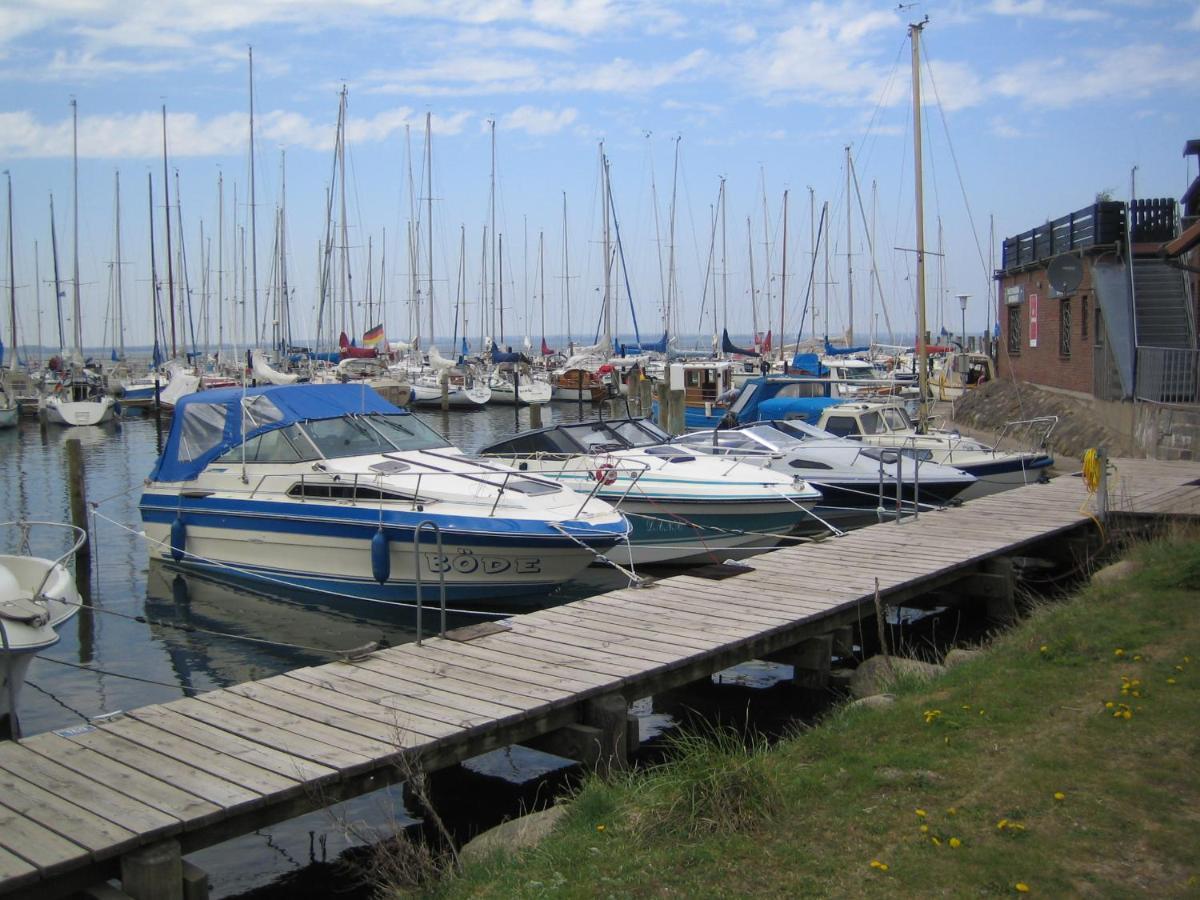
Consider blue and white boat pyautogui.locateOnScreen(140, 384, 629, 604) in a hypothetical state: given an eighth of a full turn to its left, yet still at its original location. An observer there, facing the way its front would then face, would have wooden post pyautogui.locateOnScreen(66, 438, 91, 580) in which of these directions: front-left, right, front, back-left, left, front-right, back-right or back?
back-left

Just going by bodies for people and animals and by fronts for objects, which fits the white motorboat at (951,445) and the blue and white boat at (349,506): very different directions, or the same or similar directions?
same or similar directions

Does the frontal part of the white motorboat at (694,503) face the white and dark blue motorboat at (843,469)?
no

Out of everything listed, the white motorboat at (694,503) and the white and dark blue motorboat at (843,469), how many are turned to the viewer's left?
0

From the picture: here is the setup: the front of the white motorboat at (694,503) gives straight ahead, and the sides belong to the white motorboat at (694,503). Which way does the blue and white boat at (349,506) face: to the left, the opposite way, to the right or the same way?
the same way

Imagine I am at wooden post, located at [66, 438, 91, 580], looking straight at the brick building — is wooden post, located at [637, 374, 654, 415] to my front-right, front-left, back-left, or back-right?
front-left

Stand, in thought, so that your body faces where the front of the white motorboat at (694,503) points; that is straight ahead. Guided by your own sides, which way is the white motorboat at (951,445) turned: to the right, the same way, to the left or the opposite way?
the same way

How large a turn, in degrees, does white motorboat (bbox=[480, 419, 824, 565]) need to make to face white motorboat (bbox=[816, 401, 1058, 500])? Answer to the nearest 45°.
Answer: approximately 90° to its left

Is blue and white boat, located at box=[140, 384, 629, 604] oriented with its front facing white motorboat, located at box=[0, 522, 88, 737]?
no

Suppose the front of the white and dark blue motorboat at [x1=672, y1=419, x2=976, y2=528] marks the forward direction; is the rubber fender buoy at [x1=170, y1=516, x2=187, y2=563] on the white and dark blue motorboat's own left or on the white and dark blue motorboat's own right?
on the white and dark blue motorboat's own right

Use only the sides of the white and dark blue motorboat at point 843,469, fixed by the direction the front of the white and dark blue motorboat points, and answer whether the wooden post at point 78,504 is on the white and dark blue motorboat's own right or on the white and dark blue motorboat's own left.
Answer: on the white and dark blue motorboat's own right

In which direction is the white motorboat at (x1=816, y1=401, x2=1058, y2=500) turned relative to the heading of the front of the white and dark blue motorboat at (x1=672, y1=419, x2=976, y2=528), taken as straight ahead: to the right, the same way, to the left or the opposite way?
the same way

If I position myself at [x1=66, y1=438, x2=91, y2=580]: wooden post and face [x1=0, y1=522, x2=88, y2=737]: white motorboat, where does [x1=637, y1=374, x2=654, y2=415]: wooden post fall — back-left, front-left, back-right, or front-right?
back-left

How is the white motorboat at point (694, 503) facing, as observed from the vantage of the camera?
facing the viewer and to the right of the viewer

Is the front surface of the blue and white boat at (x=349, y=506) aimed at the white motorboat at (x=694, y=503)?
no
